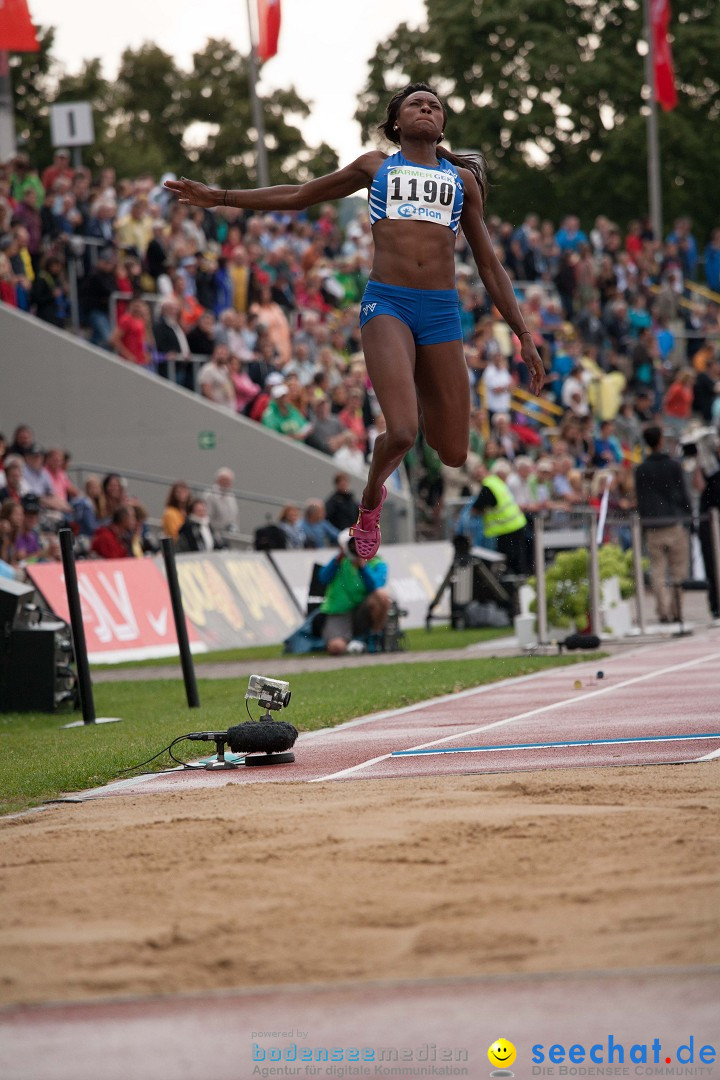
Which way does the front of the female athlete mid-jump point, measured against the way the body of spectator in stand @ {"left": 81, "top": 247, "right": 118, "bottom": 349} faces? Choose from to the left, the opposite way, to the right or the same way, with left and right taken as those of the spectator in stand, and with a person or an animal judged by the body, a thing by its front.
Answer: to the right

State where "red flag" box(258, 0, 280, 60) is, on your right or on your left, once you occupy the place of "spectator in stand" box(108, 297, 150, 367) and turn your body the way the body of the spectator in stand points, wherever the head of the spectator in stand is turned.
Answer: on your left

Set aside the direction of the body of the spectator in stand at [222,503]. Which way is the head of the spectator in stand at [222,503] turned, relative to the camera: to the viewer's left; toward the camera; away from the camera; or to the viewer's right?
toward the camera

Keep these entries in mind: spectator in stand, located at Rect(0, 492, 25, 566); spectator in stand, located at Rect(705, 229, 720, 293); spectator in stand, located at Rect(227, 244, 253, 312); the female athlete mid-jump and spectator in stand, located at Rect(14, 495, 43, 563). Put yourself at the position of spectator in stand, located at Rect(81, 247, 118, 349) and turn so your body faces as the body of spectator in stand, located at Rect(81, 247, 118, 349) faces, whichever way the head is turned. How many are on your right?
3

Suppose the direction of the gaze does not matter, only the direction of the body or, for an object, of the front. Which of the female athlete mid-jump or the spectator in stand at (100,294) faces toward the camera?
the female athlete mid-jump

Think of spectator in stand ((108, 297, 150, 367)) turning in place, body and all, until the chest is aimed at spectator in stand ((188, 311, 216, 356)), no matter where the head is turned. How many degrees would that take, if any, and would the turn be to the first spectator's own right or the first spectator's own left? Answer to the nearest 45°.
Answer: approximately 90° to the first spectator's own left

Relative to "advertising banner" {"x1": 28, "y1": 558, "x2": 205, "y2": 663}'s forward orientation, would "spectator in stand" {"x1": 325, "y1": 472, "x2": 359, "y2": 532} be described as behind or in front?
behind

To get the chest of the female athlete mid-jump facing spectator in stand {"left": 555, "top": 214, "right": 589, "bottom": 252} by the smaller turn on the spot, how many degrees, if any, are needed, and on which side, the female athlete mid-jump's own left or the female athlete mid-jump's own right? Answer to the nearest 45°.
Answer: approximately 180°

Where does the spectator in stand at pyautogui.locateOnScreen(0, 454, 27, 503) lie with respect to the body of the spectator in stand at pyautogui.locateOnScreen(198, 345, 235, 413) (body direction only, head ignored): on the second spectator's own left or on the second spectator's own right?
on the second spectator's own right

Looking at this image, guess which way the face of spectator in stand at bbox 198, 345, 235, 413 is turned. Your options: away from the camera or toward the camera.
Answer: toward the camera

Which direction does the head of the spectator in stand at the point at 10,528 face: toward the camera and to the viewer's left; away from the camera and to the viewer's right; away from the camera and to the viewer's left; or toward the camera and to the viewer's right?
toward the camera and to the viewer's right

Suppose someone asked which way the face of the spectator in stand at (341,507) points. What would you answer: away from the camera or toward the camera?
toward the camera

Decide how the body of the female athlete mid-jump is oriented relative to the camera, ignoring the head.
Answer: toward the camera

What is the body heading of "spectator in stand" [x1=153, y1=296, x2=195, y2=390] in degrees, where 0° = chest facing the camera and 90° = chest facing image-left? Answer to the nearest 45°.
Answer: approximately 315°

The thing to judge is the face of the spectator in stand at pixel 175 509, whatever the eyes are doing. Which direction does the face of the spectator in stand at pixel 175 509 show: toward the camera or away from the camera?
toward the camera

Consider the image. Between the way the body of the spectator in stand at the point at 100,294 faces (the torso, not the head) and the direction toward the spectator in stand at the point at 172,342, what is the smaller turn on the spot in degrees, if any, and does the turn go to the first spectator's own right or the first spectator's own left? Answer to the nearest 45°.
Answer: approximately 45° to the first spectator's own left

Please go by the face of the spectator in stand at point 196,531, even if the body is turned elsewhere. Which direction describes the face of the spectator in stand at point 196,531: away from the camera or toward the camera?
toward the camera

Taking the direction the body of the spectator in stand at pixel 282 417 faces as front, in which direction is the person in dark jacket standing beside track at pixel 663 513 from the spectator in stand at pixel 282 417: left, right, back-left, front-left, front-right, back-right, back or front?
front

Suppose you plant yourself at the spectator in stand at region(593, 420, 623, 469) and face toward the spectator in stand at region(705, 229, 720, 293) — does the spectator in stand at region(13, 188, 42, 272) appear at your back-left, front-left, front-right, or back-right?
back-left

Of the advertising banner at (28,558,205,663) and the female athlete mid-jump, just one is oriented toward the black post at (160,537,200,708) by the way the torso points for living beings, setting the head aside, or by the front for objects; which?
the advertising banner
